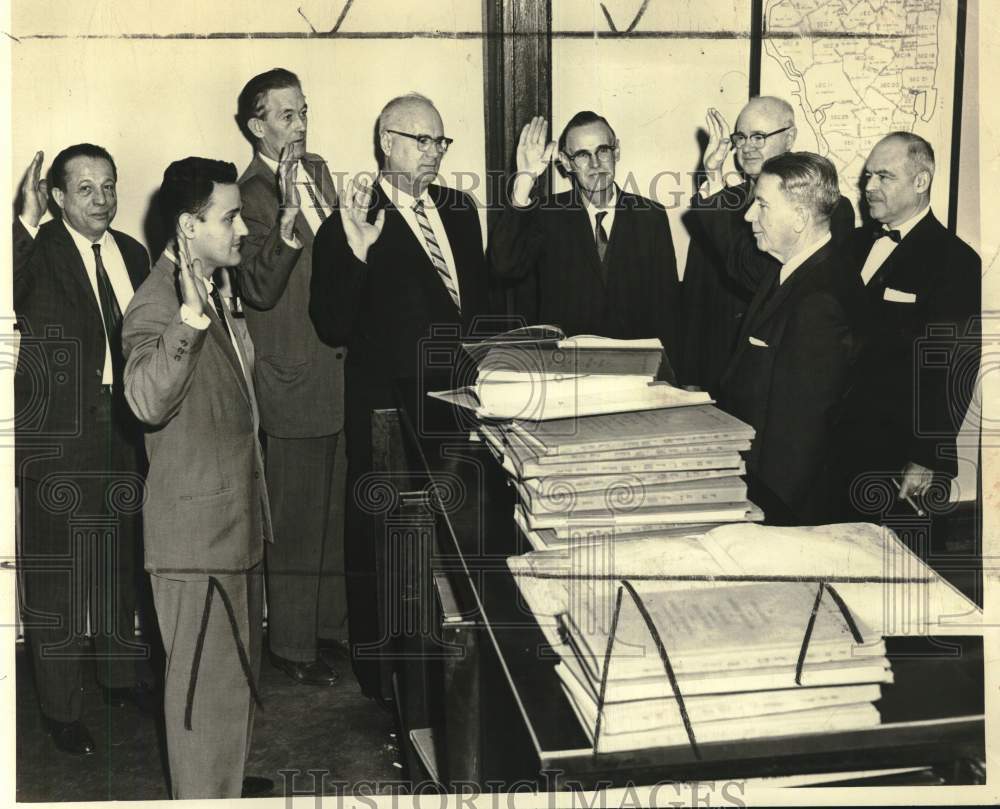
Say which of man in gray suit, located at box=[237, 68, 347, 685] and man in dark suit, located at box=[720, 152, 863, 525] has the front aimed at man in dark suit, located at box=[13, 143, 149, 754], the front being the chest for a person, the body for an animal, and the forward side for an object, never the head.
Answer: man in dark suit, located at box=[720, 152, 863, 525]

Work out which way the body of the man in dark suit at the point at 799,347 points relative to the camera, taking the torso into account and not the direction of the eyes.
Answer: to the viewer's left

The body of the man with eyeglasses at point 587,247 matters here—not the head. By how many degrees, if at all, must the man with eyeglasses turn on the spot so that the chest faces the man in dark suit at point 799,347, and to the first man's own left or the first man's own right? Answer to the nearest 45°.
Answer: approximately 45° to the first man's own left

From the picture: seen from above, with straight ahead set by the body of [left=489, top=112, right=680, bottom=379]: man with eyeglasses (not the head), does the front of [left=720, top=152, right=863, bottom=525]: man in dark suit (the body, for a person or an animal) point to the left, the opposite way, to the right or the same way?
to the right

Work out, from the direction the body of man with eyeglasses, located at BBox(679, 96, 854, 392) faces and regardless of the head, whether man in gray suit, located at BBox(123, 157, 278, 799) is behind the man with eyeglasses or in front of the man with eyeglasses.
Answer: in front

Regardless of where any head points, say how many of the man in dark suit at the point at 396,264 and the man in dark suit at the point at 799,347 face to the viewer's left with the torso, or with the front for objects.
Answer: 1

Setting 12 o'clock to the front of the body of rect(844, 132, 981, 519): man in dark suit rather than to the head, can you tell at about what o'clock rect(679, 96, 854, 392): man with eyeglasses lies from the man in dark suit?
The man with eyeglasses is roughly at 2 o'clock from the man in dark suit.

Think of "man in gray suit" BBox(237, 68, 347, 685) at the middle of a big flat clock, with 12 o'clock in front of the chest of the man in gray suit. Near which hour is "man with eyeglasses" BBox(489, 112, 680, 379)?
The man with eyeglasses is roughly at 11 o'clock from the man in gray suit.

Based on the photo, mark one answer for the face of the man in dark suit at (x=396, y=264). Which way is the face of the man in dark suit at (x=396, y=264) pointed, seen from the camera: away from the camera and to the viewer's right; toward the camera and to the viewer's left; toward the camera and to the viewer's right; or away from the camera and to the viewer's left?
toward the camera and to the viewer's right

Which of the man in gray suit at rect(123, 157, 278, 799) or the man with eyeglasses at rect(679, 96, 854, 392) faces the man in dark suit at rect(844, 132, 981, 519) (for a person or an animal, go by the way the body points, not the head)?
the man in gray suit

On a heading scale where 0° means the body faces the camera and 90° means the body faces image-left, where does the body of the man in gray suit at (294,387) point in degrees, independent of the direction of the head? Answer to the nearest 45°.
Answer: approximately 315°

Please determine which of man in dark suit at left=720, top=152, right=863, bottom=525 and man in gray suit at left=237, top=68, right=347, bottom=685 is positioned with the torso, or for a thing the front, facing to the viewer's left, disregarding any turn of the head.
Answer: the man in dark suit

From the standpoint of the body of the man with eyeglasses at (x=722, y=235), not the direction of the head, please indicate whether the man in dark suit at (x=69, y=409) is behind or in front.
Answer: in front

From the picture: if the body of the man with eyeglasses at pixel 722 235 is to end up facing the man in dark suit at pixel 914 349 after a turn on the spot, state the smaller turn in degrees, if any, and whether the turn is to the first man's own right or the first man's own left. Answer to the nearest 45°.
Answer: approximately 90° to the first man's own left

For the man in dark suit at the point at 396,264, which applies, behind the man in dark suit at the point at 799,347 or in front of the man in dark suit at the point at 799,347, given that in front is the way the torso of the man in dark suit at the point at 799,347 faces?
in front

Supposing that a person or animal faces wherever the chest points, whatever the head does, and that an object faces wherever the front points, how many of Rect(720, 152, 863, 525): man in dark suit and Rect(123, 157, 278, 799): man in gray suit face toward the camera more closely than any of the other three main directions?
0
